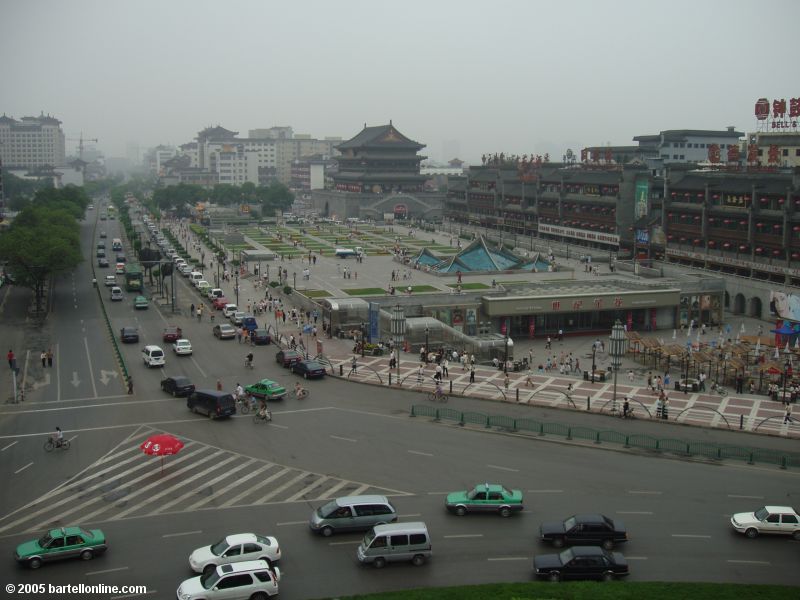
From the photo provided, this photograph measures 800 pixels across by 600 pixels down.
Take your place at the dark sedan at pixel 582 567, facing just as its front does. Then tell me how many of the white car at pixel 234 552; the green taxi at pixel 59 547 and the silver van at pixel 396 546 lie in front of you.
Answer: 3

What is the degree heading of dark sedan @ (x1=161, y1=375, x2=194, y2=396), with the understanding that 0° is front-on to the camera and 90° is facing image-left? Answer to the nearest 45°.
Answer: approximately 135°

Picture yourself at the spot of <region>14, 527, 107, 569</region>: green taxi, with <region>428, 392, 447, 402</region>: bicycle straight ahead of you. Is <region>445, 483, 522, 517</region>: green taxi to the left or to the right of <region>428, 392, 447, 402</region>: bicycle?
right

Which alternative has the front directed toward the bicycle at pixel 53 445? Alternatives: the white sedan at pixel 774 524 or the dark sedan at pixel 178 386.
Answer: the white sedan

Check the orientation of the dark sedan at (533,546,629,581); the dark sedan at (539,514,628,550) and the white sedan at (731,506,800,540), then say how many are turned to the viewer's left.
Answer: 3

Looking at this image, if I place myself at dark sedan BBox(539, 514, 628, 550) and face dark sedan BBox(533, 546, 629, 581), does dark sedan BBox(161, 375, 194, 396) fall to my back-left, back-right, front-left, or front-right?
back-right

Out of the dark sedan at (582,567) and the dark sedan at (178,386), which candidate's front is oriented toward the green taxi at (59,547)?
the dark sedan at (582,567)

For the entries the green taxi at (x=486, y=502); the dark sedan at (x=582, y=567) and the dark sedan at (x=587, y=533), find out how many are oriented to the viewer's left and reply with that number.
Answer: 3
